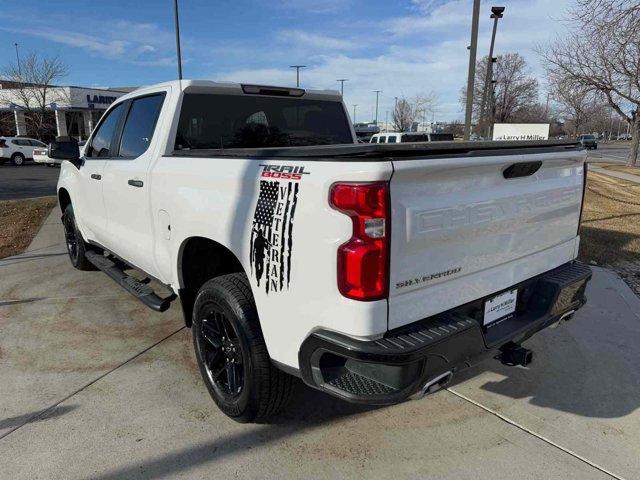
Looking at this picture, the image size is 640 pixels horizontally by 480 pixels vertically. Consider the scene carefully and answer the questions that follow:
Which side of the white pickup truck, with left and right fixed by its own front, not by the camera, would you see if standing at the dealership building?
front

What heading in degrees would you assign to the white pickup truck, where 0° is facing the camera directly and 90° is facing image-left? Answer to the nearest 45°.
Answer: approximately 135°

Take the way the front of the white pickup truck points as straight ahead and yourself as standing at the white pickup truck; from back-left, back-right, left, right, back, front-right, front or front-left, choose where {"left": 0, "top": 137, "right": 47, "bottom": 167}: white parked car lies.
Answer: front
